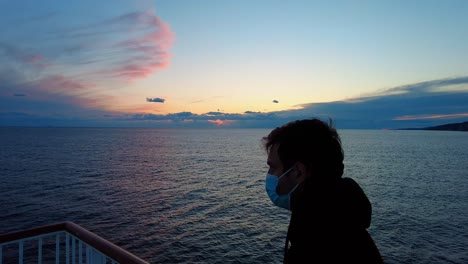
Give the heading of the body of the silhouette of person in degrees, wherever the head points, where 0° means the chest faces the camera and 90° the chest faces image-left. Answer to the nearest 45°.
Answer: approximately 90°

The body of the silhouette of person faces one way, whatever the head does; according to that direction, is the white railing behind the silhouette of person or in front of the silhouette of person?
in front
